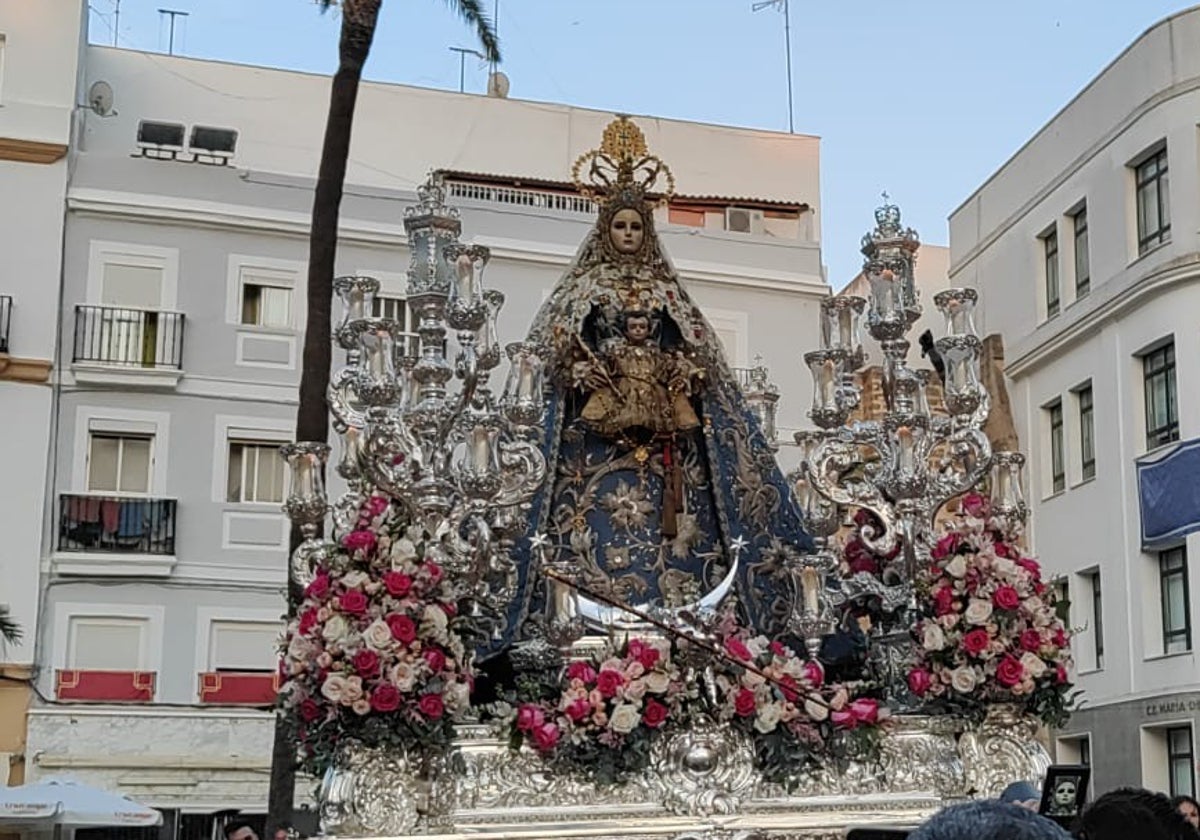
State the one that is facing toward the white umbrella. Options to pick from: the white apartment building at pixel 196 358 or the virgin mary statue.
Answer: the white apartment building

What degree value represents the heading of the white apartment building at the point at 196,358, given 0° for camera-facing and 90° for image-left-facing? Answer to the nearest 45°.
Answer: approximately 0°

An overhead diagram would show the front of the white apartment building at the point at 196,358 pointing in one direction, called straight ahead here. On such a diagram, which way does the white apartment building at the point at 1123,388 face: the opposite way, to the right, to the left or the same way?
to the right

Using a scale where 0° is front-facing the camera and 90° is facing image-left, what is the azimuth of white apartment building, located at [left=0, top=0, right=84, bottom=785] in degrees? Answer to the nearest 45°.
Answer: approximately 315°

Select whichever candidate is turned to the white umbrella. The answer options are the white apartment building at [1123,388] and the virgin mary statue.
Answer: the white apartment building

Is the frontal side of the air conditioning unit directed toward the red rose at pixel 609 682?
yes

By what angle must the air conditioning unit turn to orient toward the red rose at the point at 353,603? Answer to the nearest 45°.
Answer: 0° — it already faces it
